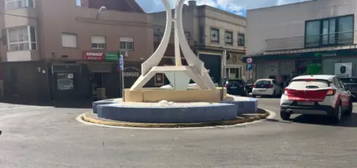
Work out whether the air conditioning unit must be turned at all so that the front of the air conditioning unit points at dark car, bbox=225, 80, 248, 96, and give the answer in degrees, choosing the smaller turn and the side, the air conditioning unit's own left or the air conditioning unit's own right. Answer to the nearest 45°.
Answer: approximately 45° to the air conditioning unit's own right

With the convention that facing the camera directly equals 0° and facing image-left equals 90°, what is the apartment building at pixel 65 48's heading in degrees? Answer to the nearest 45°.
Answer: approximately 0°

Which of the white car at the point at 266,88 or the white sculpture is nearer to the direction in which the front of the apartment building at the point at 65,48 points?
the white sculpture

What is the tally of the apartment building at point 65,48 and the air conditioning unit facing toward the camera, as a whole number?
2

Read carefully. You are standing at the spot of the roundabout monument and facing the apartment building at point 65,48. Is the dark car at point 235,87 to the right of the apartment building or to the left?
right

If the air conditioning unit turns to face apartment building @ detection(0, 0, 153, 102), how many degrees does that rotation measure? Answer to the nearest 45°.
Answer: approximately 45° to its right

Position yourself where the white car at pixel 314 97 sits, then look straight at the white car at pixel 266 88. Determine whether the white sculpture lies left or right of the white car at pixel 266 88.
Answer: left

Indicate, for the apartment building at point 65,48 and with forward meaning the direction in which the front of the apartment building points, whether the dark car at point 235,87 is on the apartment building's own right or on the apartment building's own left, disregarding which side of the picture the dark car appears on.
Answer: on the apartment building's own left

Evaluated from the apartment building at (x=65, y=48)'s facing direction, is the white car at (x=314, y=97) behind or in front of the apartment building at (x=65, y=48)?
in front

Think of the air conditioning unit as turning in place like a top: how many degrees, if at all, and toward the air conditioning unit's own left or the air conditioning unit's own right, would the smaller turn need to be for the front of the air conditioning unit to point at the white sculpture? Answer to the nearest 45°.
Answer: approximately 45° to the air conditioning unit's own right
